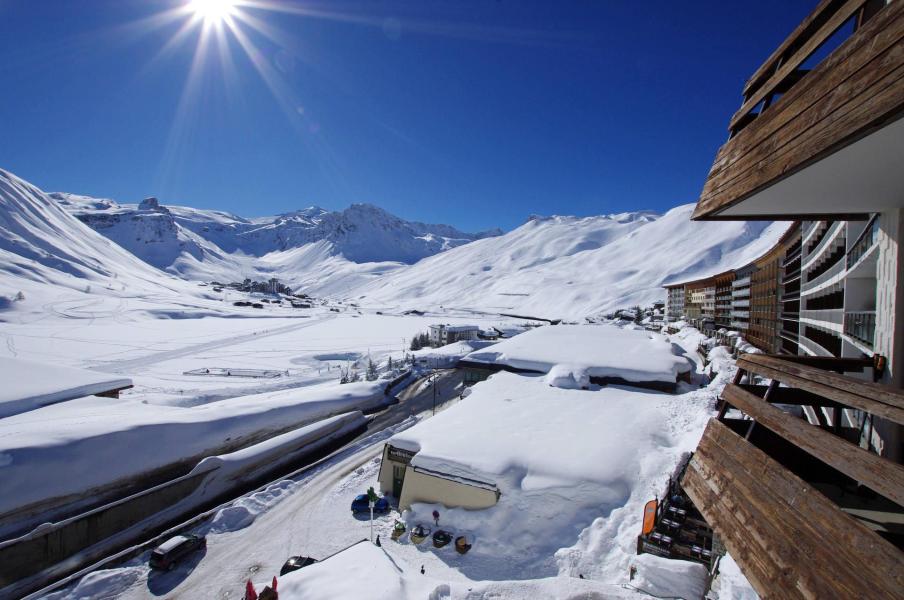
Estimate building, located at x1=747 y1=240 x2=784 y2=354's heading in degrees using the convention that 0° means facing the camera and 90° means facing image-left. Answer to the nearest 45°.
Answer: approximately 90°

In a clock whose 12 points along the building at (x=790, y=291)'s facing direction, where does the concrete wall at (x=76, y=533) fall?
The concrete wall is roughly at 10 o'clock from the building.

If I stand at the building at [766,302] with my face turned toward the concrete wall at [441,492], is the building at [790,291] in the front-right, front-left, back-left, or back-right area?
front-left

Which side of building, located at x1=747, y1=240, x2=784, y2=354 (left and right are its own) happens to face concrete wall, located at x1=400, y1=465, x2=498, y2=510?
left

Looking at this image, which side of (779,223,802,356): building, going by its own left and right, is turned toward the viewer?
left

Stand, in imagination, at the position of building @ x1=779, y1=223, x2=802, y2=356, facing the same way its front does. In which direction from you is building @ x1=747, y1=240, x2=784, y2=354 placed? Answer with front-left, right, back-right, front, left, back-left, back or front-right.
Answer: right

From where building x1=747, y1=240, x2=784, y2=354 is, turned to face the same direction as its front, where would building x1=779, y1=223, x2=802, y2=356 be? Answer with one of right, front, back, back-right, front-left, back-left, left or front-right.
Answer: left

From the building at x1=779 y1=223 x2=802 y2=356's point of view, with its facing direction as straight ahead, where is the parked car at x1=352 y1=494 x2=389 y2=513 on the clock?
The parked car is roughly at 10 o'clock from the building.

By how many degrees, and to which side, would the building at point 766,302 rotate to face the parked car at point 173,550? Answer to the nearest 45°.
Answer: approximately 90° to its left

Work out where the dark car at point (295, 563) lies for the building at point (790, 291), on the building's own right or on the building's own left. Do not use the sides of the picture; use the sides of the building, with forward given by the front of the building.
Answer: on the building's own left

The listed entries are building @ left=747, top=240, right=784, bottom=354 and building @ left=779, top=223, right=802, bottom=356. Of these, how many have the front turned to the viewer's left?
2

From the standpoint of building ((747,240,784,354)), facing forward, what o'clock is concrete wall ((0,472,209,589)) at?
The concrete wall is roughly at 10 o'clock from the building.

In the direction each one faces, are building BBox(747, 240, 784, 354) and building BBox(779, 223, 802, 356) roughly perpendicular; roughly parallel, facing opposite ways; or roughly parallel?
roughly parallel

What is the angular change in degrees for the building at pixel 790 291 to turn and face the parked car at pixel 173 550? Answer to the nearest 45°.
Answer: approximately 45° to its left
